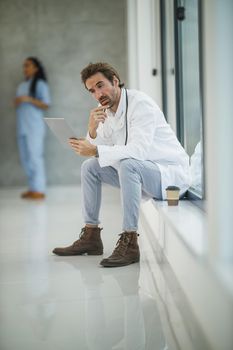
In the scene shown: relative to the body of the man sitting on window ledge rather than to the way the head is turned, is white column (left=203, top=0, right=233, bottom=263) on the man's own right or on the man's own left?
on the man's own left

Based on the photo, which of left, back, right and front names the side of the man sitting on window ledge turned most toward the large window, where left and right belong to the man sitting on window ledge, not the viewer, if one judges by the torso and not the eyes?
back

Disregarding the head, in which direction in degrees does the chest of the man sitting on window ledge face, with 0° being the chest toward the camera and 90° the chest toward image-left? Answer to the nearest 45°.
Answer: approximately 45°

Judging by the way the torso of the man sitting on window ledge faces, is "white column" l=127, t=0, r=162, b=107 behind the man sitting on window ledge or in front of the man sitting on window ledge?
behind

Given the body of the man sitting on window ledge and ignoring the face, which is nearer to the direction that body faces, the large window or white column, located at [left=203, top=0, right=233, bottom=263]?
the white column

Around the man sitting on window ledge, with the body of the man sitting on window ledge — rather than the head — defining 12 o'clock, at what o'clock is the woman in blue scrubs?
The woman in blue scrubs is roughly at 4 o'clock from the man sitting on window ledge.
